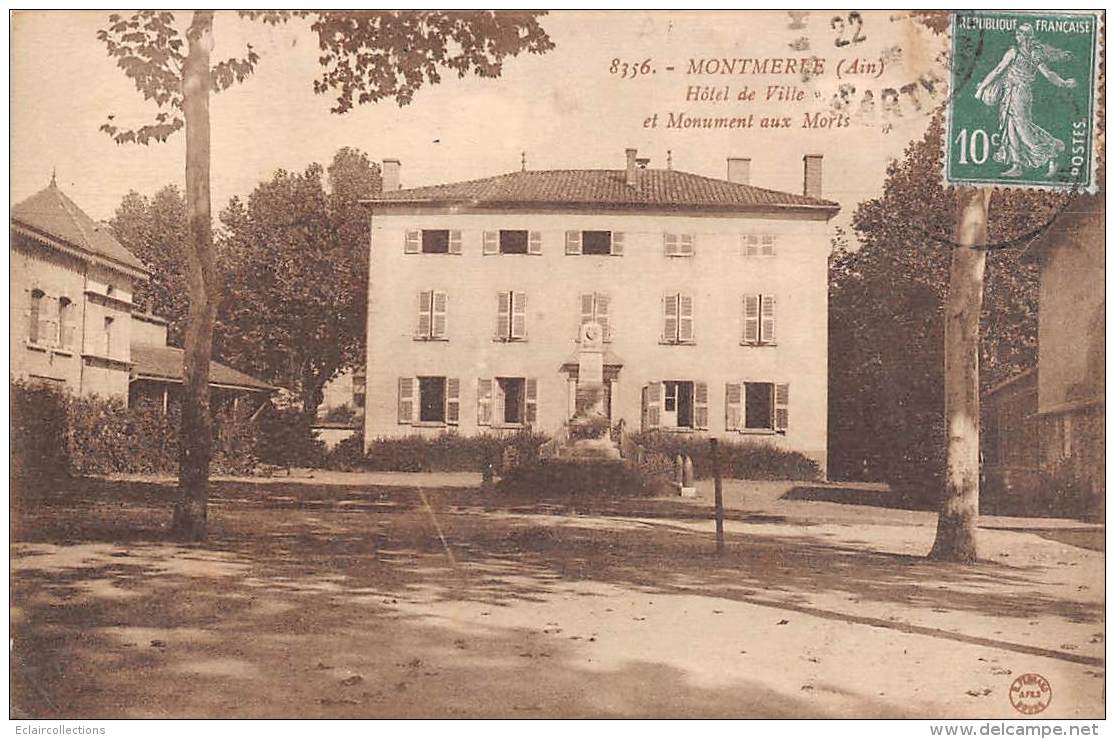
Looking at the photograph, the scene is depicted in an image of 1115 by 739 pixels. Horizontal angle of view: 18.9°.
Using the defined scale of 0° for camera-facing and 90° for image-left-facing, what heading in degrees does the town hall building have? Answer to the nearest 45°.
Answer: approximately 0°
